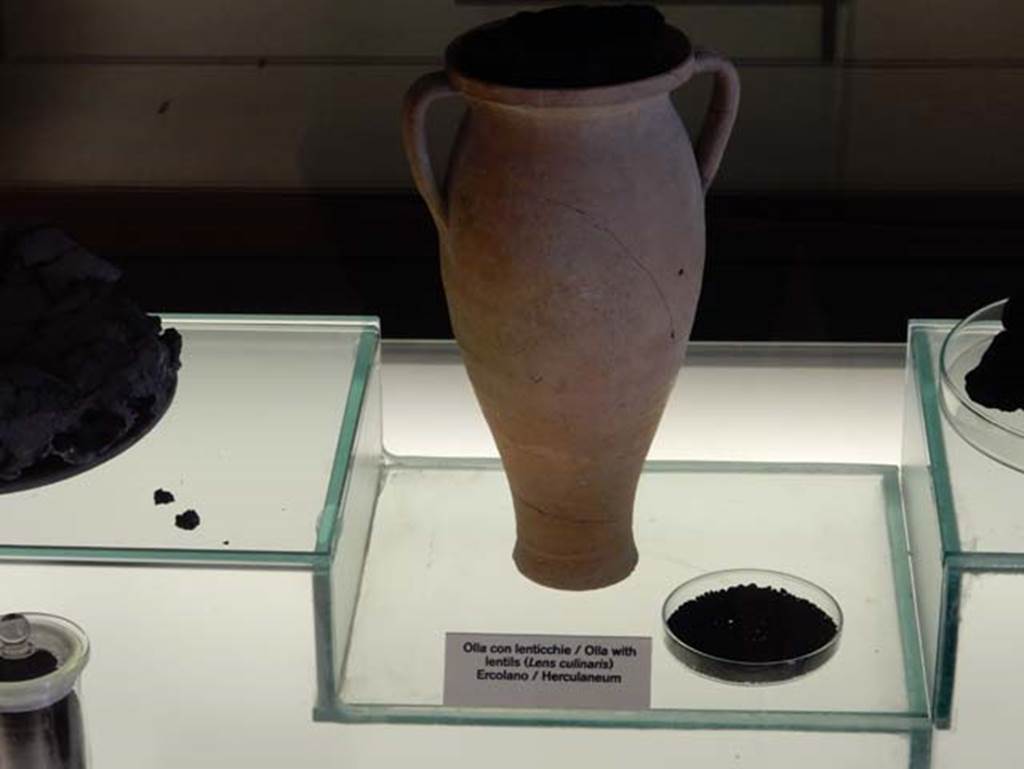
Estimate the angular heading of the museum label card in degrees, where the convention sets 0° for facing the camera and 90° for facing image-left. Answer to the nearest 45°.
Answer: approximately 0°

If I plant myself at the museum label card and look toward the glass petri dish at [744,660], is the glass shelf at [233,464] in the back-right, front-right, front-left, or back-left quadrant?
back-left
